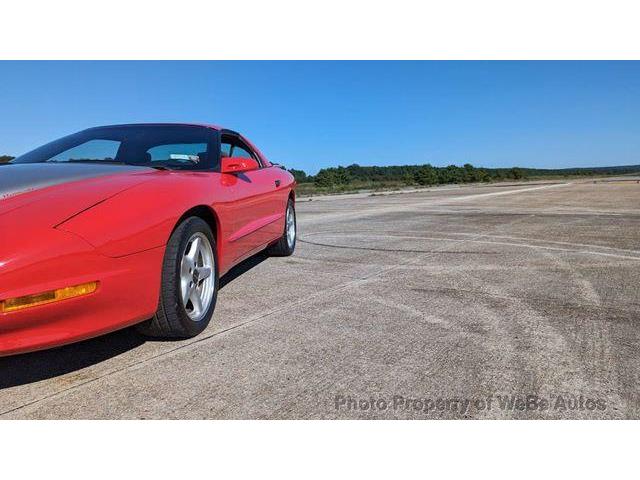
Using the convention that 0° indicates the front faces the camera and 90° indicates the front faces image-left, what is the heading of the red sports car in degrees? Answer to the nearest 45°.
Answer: approximately 45°
